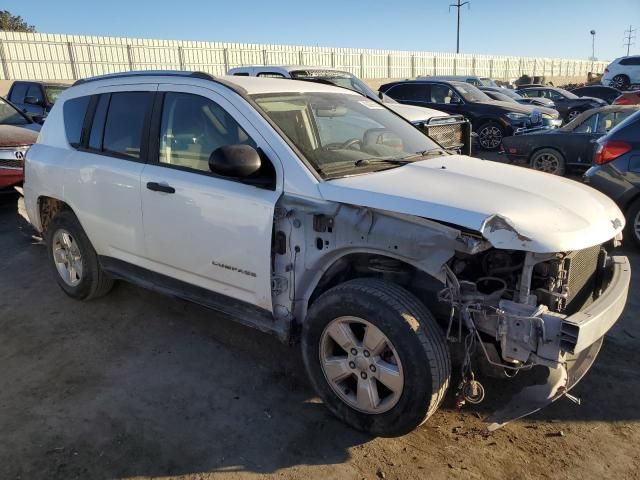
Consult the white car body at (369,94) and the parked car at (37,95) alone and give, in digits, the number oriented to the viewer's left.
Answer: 0

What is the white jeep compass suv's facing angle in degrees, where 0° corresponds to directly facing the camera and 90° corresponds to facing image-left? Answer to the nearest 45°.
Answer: approximately 315°

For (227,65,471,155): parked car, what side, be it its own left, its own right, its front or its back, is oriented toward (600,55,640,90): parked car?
left

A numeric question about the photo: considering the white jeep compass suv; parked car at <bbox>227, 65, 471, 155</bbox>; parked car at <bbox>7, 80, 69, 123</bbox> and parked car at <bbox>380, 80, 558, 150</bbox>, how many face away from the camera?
0

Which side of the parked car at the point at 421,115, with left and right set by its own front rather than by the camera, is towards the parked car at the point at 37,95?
back

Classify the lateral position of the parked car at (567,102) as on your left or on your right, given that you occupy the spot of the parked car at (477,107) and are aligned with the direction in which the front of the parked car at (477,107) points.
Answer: on your left

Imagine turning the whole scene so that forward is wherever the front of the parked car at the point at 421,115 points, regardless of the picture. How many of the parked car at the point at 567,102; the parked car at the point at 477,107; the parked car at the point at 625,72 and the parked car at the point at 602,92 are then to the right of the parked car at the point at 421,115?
0

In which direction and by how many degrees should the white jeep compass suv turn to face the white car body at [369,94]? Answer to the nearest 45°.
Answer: approximately 135° to its left

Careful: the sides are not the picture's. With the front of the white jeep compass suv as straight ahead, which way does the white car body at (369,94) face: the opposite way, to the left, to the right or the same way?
the same way

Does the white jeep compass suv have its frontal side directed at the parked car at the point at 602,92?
no

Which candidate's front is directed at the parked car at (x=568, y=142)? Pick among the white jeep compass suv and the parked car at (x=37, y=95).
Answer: the parked car at (x=37, y=95)

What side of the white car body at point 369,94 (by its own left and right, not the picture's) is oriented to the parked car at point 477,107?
left

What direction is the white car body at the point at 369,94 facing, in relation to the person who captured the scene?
facing the viewer and to the right of the viewer

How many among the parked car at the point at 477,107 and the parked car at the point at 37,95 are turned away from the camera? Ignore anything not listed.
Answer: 0
